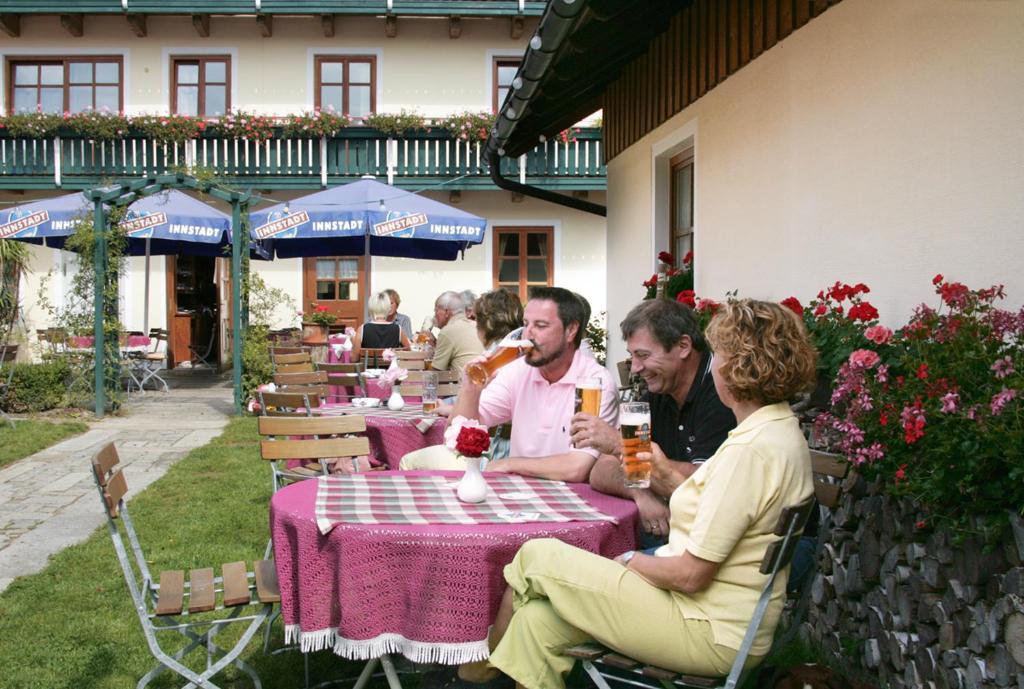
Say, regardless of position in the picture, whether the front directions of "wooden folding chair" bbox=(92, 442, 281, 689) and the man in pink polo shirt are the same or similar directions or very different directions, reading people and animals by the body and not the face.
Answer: very different directions

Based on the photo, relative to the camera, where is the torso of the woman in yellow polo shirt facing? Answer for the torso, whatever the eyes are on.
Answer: to the viewer's left

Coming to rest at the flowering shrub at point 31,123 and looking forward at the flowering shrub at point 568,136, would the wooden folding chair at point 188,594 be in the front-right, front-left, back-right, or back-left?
front-right

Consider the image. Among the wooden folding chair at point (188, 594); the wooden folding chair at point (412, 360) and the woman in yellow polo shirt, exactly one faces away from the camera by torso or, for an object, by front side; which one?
the wooden folding chair at point (412, 360)

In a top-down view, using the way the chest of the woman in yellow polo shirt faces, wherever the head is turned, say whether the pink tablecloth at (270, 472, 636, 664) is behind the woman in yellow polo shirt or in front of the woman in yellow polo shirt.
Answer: in front

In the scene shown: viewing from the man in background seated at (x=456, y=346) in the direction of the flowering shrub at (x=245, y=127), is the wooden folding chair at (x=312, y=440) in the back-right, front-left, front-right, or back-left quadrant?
back-left

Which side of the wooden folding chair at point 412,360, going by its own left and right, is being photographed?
back

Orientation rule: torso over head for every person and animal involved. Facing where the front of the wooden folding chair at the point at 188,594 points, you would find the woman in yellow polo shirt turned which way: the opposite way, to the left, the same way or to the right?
the opposite way

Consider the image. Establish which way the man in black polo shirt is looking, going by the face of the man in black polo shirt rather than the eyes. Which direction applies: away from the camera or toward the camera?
toward the camera

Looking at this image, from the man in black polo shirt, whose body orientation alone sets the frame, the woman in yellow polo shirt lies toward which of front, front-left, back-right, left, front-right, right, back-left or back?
front-left

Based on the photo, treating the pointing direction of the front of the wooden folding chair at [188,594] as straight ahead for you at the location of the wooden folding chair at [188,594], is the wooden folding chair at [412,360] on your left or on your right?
on your left

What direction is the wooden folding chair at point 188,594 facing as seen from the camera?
to the viewer's right

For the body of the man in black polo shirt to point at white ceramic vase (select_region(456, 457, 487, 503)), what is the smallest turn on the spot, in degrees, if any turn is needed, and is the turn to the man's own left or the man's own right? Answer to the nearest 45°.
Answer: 0° — they already face it

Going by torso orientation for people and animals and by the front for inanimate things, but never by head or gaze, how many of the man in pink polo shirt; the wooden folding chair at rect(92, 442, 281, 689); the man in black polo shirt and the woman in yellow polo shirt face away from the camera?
0

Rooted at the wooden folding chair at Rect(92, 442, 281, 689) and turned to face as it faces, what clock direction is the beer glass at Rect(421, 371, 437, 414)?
The beer glass is roughly at 10 o'clock from the wooden folding chair.

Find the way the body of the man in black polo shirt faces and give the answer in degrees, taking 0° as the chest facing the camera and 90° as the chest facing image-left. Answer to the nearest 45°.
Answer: approximately 45°
